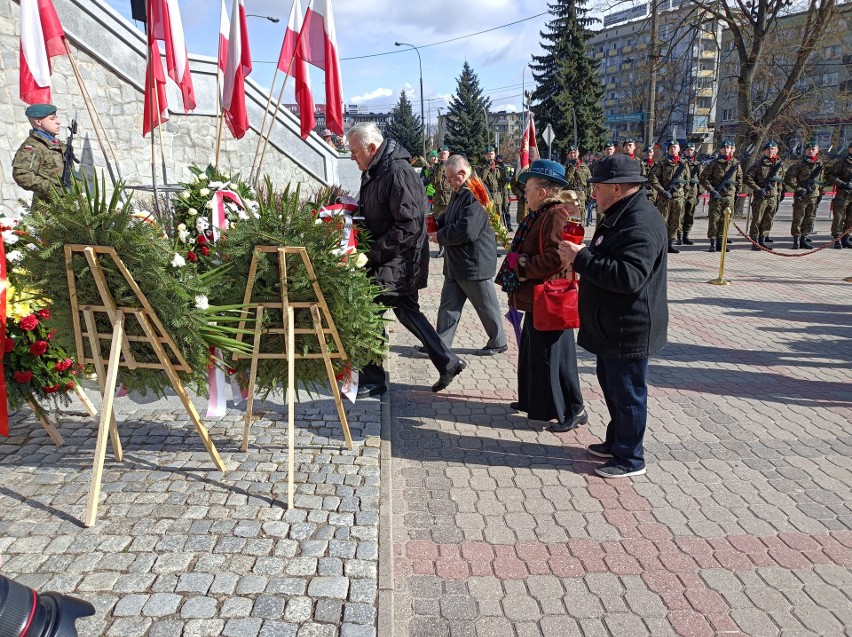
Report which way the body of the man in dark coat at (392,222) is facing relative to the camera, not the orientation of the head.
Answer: to the viewer's left

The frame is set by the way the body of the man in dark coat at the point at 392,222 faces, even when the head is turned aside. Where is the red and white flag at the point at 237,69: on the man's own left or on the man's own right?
on the man's own right

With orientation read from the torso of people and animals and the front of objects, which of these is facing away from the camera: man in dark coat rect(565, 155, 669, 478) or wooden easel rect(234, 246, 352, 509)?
the wooden easel

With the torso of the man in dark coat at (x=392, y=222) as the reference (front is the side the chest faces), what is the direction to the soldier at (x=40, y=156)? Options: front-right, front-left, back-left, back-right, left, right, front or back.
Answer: front-right

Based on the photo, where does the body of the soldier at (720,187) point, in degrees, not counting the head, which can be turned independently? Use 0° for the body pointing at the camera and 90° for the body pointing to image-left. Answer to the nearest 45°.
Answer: approximately 0°

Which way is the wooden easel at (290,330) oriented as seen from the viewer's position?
away from the camera

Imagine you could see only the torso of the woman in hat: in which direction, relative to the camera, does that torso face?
to the viewer's left

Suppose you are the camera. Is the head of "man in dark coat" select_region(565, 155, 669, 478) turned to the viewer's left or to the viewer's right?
to the viewer's left

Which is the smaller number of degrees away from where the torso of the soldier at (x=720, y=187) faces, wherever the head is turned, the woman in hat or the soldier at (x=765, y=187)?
the woman in hat

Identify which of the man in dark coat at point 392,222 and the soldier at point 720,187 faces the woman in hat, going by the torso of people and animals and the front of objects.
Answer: the soldier

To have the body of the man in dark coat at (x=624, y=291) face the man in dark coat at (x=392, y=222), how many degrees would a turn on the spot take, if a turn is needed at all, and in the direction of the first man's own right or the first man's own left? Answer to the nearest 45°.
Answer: approximately 45° to the first man's own right

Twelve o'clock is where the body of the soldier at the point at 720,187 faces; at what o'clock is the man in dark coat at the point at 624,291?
The man in dark coat is roughly at 12 o'clock from the soldier.

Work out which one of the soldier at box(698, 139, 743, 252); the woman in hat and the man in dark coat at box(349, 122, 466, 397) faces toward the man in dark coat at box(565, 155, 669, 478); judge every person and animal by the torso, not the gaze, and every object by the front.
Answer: the soldier

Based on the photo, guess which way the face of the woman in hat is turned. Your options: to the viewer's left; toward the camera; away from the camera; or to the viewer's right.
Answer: to the viewer's left

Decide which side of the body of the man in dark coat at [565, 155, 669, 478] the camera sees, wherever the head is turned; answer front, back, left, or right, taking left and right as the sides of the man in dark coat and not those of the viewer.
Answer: left

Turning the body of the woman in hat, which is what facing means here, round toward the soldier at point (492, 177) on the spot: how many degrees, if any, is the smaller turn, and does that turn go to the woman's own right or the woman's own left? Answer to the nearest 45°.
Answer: approximately 90° to the woman's own right
